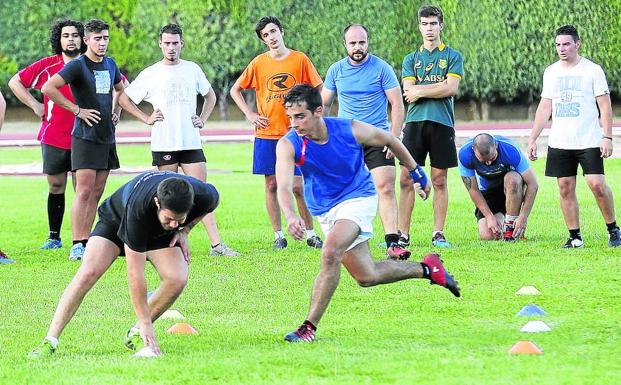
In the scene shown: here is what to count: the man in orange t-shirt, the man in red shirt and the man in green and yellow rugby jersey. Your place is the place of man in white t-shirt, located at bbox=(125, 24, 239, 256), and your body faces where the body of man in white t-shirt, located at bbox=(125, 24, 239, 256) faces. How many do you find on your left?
2

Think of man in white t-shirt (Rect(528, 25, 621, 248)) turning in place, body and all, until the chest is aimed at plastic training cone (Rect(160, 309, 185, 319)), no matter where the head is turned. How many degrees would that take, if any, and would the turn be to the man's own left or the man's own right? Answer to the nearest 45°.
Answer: approximately 45° to the man's own right

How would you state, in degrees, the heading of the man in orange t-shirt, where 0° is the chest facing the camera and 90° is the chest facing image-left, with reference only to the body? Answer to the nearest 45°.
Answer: approximately 0°

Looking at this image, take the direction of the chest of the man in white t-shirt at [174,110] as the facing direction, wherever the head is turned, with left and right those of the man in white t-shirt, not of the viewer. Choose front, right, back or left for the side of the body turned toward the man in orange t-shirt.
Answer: left
